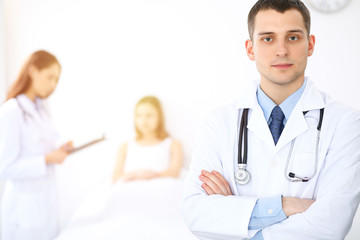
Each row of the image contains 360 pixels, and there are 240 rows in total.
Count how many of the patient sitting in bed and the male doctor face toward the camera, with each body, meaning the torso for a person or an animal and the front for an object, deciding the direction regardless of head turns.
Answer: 2

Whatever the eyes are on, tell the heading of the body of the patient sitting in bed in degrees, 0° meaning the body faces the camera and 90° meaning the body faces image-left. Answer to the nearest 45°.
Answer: approximately 0°

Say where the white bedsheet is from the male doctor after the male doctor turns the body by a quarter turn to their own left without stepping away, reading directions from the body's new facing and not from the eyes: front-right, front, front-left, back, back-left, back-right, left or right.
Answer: back-left

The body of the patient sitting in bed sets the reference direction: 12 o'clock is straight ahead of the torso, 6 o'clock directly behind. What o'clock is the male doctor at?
The male doctor is roughly at 11 o'clock from the patient sitting in bed.

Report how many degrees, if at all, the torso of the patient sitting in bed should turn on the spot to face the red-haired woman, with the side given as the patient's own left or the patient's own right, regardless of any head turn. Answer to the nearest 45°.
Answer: approximately 90° to the patient's own right

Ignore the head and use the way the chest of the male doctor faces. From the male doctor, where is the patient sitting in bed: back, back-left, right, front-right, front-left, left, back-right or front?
back-right
